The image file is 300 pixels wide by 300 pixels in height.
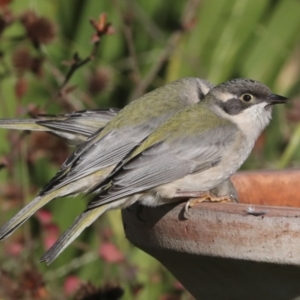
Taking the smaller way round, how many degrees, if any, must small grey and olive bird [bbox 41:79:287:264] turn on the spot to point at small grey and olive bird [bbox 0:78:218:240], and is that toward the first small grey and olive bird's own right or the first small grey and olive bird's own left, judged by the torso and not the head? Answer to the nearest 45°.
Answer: approximately 135° to the first small grey and olive bird's own left

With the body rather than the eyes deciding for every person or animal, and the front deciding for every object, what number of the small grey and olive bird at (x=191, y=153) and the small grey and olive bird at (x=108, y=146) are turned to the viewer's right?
2

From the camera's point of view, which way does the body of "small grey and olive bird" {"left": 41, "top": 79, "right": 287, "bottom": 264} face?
to the viewer's right

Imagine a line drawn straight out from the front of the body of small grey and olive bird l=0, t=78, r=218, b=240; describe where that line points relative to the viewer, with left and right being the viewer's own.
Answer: facing to the right of the viewer

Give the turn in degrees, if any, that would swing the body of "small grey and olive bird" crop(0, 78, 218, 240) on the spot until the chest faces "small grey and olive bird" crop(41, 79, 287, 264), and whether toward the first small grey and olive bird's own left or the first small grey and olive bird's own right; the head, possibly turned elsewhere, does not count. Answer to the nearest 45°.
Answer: approximately 45° to the first small grey and olive bird's own right

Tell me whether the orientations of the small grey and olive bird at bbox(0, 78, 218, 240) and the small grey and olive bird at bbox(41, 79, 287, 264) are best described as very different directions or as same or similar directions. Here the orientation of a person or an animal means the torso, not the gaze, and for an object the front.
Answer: same or similar directions
